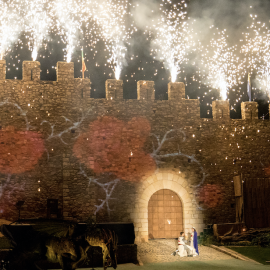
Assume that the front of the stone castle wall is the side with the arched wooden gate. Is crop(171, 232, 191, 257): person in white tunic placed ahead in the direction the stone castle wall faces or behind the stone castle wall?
ahead

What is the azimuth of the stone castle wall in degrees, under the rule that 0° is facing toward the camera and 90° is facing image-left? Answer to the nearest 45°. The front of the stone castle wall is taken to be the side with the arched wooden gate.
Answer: approximately 0°

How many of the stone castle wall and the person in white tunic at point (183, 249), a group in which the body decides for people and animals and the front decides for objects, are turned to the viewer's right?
1

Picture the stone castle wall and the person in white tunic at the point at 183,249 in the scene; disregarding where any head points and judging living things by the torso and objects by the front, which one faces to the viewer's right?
the person in white tunic

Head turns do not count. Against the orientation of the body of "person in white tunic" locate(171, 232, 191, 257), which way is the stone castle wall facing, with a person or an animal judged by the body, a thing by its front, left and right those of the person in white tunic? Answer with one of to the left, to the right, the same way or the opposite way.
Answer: to the right

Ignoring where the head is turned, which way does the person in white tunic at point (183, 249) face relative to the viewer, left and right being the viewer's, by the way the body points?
facing to the right of the viewer

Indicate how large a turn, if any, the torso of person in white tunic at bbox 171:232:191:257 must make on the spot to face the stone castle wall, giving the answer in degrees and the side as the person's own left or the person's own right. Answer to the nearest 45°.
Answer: approximately 135° to the person's own left
